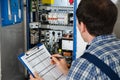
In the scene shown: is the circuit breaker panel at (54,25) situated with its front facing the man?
yes

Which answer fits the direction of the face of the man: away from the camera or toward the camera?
away from the camera

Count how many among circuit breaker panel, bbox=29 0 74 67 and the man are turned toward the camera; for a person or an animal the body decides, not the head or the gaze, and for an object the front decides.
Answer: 1

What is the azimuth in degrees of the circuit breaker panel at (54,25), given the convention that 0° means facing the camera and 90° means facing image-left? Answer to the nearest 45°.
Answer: approximately 0°

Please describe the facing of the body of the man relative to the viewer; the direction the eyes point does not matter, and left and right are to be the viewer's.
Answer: facing away from the viewer and to the left of the viewer

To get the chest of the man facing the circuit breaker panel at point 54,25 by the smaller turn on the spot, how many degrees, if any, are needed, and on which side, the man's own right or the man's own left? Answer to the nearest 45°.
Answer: approximately 45° to the man's own right
